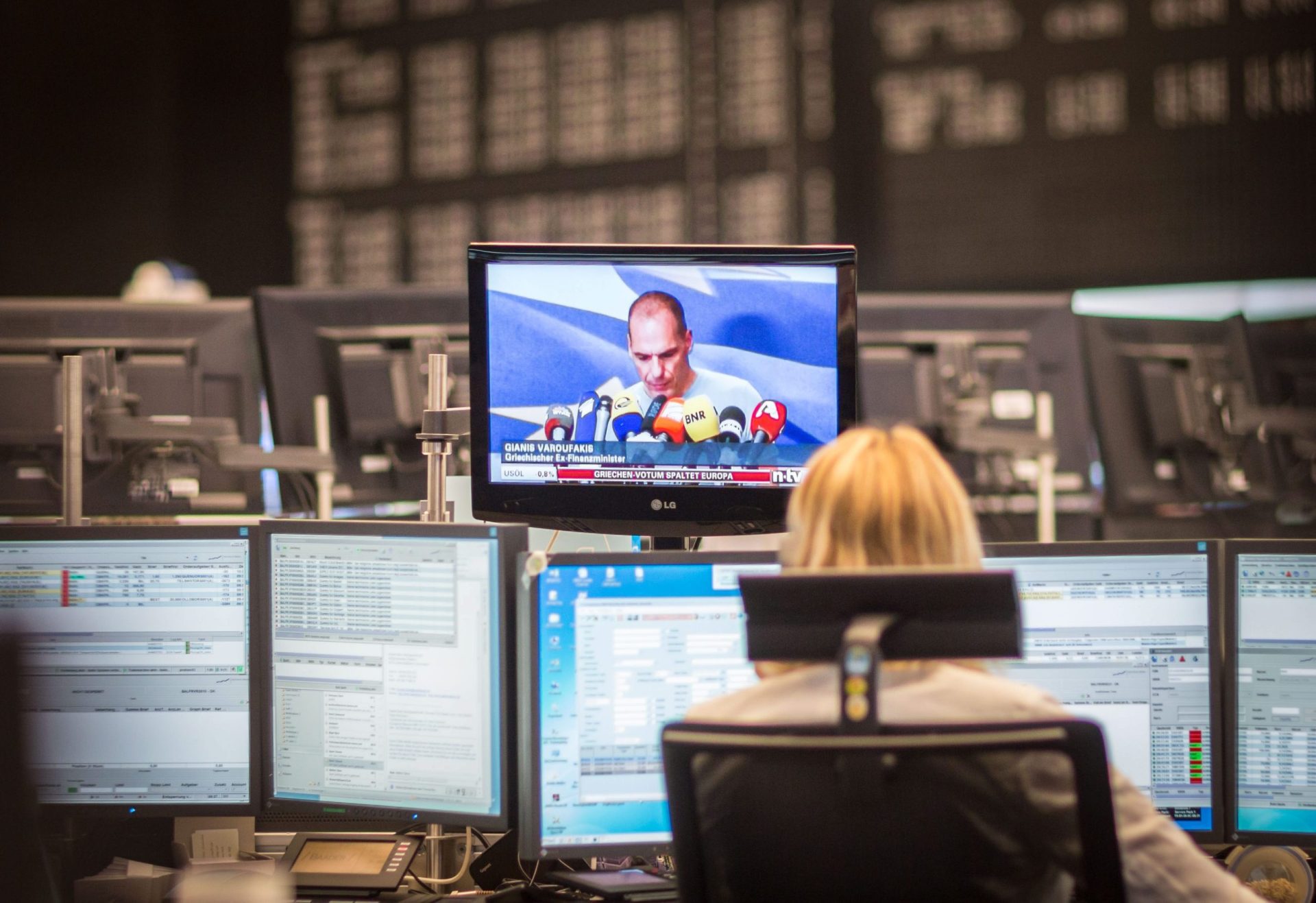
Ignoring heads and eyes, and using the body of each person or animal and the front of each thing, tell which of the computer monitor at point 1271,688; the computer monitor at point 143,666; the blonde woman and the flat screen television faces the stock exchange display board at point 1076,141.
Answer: the blonde woman

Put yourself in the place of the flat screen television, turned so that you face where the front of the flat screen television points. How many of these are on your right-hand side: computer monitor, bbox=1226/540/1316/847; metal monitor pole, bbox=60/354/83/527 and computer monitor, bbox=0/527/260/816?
2

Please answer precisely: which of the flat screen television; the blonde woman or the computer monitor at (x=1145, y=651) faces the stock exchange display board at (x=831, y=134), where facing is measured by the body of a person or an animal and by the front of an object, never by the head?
the blonde woman

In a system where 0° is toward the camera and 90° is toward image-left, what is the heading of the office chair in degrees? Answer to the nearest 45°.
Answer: approximately 180°

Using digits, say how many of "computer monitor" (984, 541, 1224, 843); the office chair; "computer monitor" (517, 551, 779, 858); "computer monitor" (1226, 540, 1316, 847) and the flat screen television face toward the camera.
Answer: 4

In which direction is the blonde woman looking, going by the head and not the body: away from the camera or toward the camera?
away from the camera

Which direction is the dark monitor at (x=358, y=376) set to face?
away from the camera

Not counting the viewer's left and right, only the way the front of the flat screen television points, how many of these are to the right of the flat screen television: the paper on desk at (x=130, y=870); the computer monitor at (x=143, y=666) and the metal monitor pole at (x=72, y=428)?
3

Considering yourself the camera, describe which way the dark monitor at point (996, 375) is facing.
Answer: facing away from the viewer

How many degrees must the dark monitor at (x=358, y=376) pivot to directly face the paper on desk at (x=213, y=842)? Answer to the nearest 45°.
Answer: approximately 180°

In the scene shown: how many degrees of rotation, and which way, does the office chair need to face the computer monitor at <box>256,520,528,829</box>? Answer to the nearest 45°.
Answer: approximately 45° to its left
